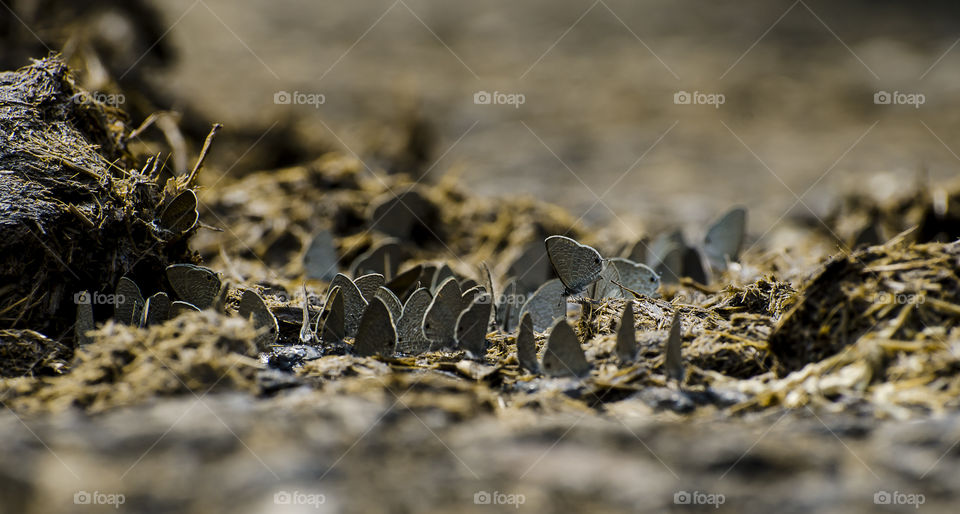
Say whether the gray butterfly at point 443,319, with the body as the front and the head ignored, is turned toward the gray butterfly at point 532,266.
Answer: no

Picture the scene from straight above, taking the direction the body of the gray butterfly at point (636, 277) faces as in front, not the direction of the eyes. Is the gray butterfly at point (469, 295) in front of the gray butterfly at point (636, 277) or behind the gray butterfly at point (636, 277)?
in front

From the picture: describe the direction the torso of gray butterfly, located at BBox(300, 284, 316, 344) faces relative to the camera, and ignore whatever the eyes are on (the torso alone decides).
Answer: toward the camera

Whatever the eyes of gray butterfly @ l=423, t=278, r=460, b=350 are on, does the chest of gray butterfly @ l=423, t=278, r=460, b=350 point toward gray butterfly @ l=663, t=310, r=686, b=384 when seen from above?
no

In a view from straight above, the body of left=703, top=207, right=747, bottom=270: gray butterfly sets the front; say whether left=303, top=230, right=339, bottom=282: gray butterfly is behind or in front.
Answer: behind

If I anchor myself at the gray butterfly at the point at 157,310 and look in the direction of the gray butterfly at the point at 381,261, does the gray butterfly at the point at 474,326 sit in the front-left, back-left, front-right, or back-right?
front-right

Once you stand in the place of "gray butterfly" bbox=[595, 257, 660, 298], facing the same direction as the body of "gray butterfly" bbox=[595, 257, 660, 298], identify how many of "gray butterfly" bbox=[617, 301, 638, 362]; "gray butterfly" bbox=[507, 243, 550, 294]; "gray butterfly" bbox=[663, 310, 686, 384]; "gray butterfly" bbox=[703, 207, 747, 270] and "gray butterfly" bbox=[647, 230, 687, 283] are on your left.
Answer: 2

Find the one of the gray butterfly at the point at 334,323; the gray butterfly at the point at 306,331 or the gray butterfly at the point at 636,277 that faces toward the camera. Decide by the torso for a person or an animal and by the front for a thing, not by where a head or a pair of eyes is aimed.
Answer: the gray butterfly at the point at 306,331

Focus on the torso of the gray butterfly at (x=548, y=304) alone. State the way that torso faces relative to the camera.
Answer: to the viewer's left

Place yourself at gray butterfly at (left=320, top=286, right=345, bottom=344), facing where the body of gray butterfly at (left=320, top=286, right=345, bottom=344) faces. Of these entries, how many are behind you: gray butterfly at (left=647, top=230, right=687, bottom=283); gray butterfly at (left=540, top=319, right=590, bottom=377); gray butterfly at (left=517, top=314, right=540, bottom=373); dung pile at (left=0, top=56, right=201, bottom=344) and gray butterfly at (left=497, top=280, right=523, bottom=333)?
1
